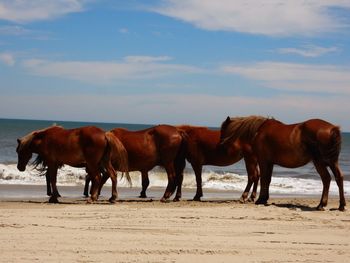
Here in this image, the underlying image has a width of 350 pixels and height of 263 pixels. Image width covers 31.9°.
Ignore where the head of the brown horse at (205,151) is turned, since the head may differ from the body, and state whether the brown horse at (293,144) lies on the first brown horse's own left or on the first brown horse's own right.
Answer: on the first brown horse's own left

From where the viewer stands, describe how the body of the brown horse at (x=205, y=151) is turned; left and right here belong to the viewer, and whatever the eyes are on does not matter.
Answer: facing to the left of the viewer

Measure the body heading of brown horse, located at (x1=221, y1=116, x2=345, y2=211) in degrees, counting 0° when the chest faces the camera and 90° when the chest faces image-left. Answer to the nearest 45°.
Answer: approximately 90°

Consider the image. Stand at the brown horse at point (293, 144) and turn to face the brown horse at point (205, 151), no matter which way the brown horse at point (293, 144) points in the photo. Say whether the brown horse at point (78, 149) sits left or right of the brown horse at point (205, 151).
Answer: left

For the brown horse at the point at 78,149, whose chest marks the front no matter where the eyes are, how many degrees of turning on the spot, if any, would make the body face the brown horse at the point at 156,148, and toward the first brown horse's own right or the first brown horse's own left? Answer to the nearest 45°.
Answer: approximately 180°

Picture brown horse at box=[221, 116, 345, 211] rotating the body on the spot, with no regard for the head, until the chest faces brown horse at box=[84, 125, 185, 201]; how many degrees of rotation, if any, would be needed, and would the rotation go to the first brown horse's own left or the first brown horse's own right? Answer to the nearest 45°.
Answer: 0° — it already faces it

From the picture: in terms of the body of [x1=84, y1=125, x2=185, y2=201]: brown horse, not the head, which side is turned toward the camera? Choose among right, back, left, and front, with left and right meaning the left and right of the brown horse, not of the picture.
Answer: left

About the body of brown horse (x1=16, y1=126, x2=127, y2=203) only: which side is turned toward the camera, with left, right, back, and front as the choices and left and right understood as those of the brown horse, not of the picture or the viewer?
left
